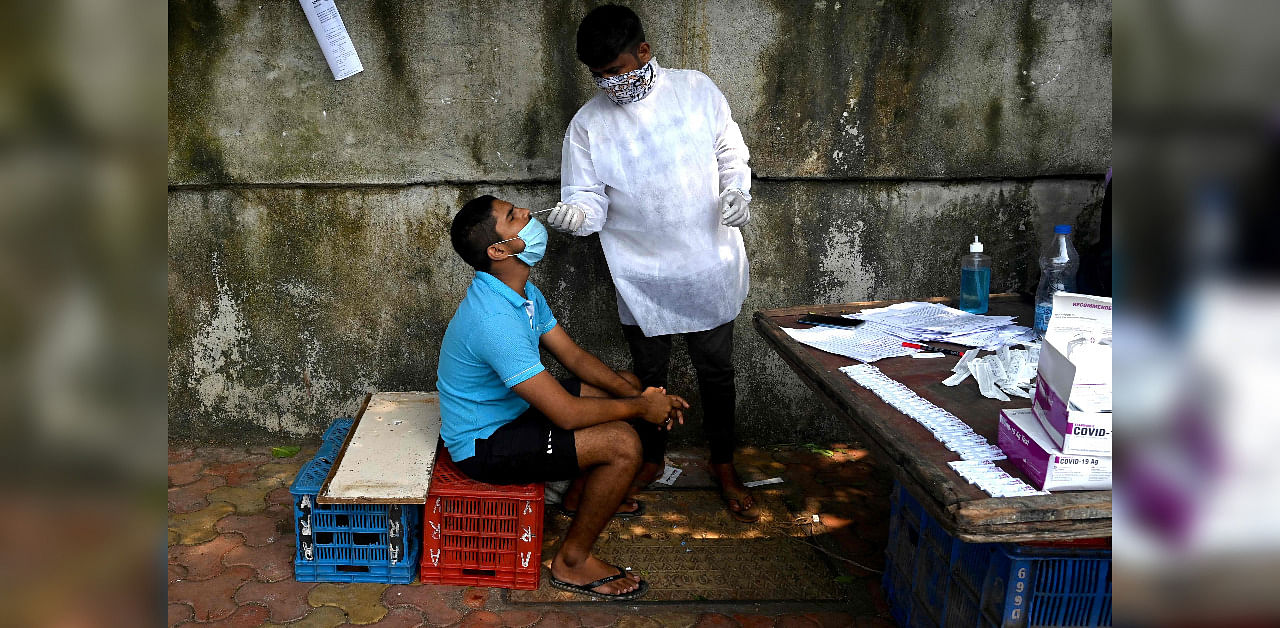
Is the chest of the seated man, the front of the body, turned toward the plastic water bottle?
yes

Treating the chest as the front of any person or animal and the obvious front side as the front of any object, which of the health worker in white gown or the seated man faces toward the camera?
the health worker in white gown

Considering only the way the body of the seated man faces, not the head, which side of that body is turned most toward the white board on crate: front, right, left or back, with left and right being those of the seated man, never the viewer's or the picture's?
back

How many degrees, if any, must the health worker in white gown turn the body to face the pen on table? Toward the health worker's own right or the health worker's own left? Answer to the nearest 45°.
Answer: approximately 45° to the health worker's own left

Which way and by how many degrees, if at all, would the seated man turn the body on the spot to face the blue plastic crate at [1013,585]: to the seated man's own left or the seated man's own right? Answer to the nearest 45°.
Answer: approximately 45° to the seated man's own right

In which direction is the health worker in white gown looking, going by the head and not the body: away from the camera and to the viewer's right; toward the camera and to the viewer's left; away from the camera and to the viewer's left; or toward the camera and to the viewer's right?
toward the camera and to the viewer's left

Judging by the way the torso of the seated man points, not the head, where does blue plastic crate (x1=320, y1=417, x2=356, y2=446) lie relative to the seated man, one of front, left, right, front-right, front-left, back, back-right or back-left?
back-left

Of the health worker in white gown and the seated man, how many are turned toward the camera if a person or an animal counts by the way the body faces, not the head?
1

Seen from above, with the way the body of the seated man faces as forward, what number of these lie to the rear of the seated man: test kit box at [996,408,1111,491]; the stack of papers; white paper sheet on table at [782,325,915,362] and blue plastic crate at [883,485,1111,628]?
0

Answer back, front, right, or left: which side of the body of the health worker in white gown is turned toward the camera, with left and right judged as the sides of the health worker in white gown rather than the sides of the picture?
front

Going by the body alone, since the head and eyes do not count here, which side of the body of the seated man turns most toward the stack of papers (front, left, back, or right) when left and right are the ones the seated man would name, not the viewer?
front

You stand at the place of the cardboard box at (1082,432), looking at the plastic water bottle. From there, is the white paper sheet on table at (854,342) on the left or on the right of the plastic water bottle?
left

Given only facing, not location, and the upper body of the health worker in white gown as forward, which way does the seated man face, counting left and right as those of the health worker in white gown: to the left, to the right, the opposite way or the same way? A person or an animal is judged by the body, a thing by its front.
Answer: to the left

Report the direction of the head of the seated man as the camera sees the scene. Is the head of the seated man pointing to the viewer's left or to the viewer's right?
to the viewer's right

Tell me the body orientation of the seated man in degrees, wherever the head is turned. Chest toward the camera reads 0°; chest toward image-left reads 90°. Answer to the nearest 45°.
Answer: approximately 270°
